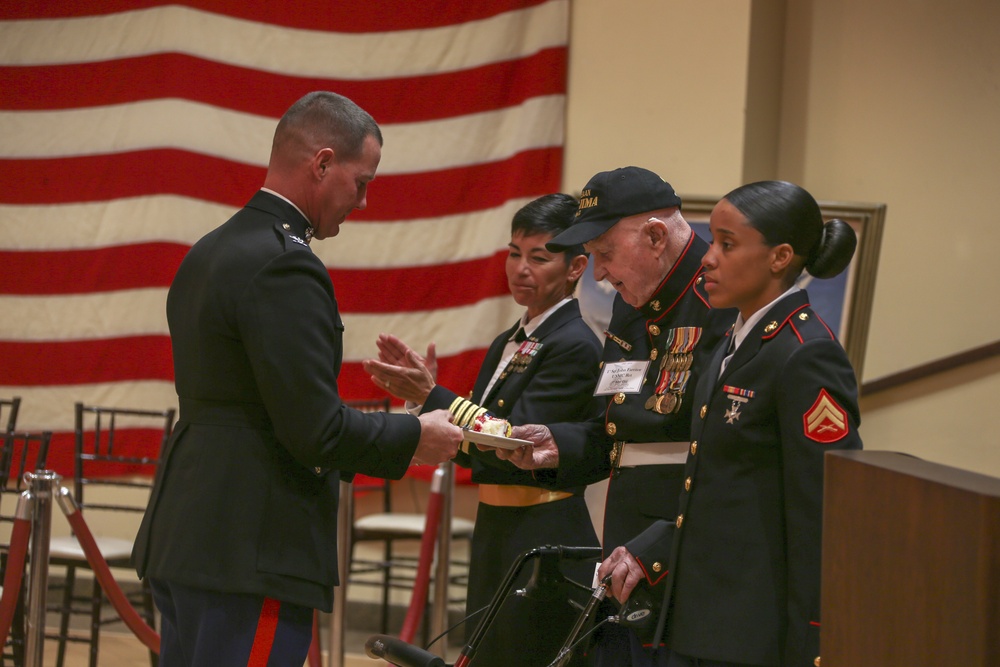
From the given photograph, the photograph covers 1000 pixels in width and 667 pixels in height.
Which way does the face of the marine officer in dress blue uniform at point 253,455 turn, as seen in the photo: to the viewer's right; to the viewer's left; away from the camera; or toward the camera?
to the viewer's right

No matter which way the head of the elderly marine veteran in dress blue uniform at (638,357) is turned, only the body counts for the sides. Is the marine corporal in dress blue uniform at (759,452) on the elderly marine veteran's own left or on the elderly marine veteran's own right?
on the elderly marine veteran's own left

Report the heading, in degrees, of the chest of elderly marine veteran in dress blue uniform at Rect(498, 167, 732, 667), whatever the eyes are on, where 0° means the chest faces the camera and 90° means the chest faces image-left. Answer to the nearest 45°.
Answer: approximately 45°

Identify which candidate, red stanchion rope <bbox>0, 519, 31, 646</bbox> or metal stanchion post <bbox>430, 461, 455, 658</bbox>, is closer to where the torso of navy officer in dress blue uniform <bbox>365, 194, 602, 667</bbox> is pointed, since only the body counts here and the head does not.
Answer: the red stanchion rope

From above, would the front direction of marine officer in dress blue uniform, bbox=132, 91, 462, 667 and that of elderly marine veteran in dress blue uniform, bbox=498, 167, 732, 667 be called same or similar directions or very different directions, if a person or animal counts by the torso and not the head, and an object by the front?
very different directions

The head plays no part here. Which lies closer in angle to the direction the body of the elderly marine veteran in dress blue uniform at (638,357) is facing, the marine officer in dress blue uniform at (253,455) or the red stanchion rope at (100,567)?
the marine officer in dress blue uniform

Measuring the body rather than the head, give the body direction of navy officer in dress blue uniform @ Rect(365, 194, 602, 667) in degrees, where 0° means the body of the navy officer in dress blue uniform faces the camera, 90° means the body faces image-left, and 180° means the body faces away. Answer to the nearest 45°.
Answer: approximately 45°

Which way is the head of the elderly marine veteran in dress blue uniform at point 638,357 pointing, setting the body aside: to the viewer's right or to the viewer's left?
to the viewer's left

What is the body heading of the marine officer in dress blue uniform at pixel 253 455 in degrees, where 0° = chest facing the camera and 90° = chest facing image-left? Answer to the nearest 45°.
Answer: approximately 225°

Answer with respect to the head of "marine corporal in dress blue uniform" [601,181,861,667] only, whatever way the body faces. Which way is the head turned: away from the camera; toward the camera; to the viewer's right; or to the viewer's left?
to the viewer's left
